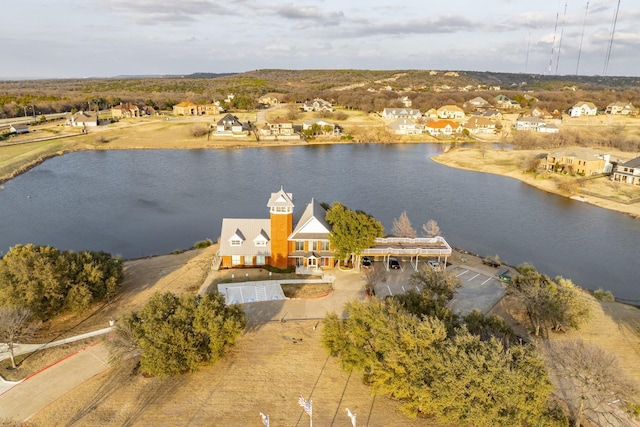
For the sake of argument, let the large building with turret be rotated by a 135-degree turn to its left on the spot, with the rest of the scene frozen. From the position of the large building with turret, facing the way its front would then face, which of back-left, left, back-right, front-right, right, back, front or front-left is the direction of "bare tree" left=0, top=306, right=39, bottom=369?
back

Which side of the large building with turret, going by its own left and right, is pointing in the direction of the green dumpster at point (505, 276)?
left

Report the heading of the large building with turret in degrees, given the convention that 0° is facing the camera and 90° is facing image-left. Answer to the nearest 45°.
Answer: approximately 0°

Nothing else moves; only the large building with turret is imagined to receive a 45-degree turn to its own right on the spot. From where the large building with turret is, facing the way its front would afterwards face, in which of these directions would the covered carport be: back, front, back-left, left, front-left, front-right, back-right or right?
back-left

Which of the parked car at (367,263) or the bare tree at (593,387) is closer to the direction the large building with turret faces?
the bare tree

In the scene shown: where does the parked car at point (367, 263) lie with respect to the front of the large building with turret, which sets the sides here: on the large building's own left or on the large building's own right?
on the large building's own left

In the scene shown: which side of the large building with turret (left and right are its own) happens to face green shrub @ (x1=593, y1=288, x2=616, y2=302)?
left

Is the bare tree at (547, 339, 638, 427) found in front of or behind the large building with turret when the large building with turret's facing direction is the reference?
in front

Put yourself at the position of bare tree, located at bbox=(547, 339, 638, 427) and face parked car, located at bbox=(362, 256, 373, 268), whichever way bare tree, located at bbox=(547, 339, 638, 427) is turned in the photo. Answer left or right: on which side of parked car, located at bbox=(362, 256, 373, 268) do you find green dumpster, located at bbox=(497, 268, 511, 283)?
right
